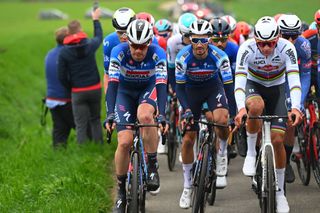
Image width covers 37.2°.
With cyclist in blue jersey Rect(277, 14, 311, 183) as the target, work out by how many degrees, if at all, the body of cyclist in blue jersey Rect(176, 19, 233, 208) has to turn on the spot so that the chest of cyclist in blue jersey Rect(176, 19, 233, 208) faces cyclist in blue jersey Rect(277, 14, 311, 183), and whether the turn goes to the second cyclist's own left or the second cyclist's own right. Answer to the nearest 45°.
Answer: approximately 90° to the second cyclist's own left

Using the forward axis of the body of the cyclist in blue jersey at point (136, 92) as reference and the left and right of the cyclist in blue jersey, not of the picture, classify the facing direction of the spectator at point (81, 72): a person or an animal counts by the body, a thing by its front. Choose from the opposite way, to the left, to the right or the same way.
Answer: the opposite way

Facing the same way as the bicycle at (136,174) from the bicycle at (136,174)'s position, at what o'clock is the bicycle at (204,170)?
the bicycle at (204,170) is roughly at 8 o'clock from the bicycle at (136,174).

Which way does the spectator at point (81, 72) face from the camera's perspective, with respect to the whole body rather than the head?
away from the camera

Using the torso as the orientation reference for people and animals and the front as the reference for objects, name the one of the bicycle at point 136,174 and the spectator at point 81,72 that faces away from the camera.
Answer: the spectator

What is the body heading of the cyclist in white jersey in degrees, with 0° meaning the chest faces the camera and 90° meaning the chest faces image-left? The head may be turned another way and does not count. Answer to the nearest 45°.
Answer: approximately 0°

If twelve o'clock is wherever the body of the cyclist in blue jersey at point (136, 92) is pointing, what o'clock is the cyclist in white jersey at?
The cyclist in white jersey is roughly at 9 o'clock from the cyclist in blue jersey.
